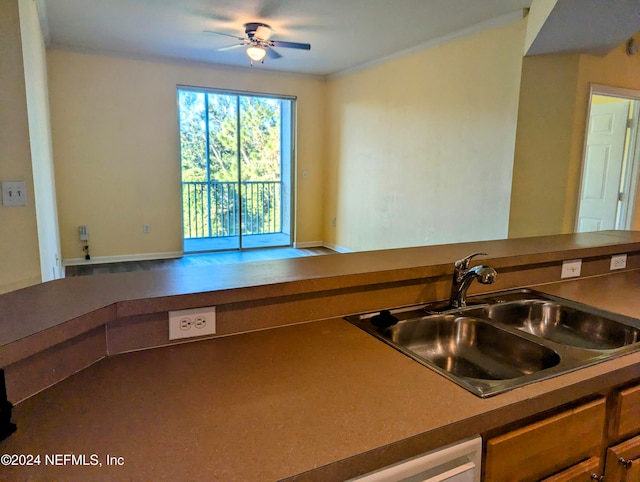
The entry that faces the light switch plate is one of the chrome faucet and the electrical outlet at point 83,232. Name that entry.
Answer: the electrical outlet

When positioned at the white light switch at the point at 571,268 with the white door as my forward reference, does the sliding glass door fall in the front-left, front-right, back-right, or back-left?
front-left

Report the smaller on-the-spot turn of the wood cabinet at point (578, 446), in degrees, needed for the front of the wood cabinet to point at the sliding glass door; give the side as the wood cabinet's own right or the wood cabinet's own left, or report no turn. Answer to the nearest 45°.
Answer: approximately 180°

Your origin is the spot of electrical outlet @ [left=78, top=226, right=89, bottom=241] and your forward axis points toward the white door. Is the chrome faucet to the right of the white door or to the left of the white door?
right

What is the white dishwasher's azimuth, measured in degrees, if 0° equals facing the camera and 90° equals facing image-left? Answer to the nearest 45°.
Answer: approximately 315°

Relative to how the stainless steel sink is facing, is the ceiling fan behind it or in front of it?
behind

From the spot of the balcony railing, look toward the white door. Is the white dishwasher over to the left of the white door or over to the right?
right

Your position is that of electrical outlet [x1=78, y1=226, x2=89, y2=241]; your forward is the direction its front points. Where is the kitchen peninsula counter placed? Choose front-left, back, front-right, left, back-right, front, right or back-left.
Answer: front

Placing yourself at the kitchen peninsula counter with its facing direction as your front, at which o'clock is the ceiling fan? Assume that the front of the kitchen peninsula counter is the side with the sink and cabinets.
The ceiling fan is roughly at 7 o'clock from the kitchen peninsula counter.

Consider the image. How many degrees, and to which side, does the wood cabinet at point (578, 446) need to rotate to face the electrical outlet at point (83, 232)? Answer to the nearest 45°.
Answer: approximately 135° to its right

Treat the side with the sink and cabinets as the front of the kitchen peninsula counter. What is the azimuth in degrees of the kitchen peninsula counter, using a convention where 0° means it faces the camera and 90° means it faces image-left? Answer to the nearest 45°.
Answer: approximately 315°

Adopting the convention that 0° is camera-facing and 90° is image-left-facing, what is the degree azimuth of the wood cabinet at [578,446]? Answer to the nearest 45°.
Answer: approximately 315°

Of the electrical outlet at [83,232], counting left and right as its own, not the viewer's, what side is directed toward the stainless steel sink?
front

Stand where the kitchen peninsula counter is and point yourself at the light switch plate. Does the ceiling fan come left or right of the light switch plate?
right

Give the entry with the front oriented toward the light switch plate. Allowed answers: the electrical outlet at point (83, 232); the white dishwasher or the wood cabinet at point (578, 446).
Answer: the electrical outlet
